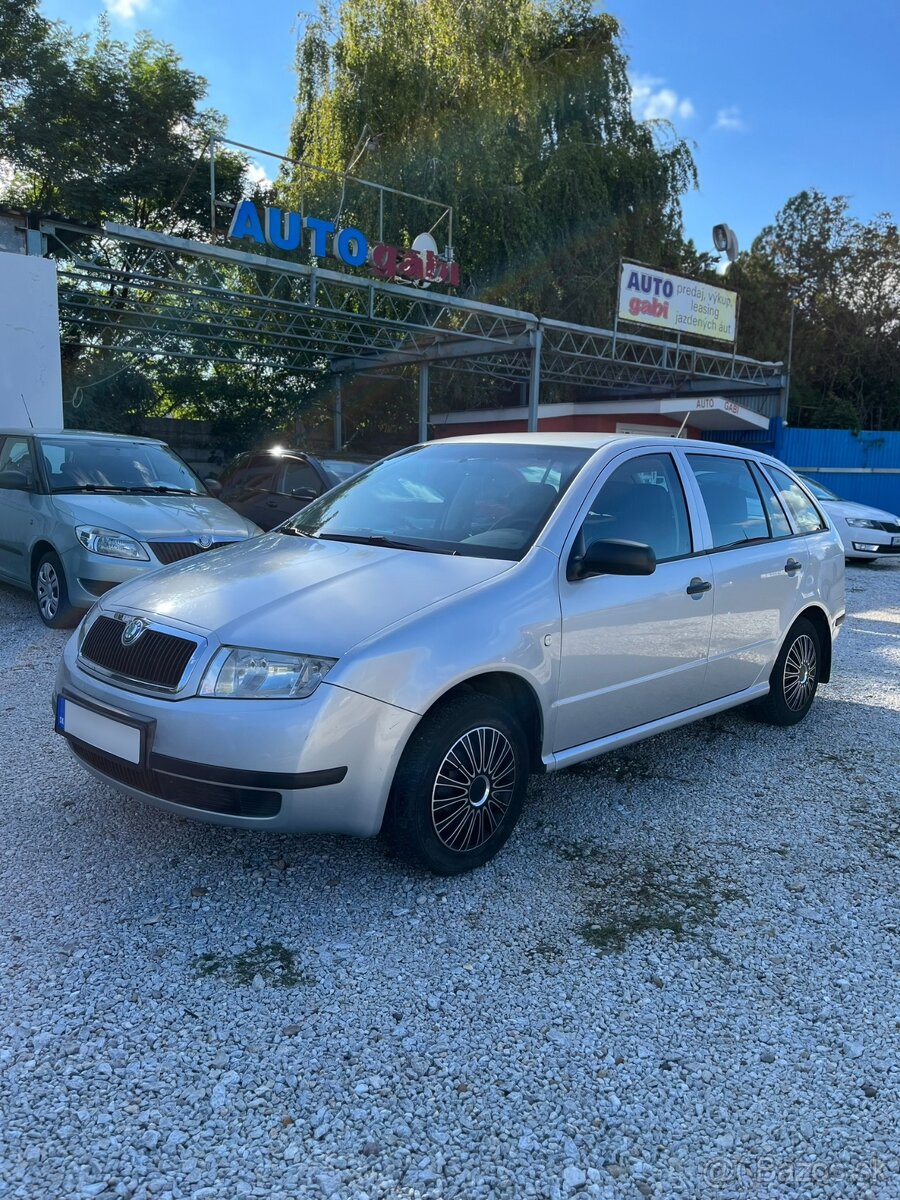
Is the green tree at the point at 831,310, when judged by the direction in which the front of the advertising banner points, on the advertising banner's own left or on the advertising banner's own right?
on the advertising banner's own left

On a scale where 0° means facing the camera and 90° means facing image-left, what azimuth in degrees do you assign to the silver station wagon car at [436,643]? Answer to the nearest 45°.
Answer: approximately 45°

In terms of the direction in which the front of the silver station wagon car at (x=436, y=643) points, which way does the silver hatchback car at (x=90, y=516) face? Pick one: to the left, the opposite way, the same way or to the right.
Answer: to the left

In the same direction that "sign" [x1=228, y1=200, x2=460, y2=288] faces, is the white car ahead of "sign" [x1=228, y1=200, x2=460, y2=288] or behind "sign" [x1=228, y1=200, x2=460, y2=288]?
ahead

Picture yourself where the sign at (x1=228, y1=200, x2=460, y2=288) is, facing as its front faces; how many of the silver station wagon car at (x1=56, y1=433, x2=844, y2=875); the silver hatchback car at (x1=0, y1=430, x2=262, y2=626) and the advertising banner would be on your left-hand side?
1

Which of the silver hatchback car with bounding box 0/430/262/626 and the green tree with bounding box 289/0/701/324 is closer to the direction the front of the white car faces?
the silver hatchback car

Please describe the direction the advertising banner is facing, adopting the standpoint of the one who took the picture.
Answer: facing the viewer and to the right of the viewer

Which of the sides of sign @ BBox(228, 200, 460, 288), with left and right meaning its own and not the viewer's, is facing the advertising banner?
left

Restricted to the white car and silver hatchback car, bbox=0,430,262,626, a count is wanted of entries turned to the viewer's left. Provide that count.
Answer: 0

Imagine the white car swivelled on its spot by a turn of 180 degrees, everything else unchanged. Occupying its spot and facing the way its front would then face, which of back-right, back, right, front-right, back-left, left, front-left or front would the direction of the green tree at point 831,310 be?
front-right
